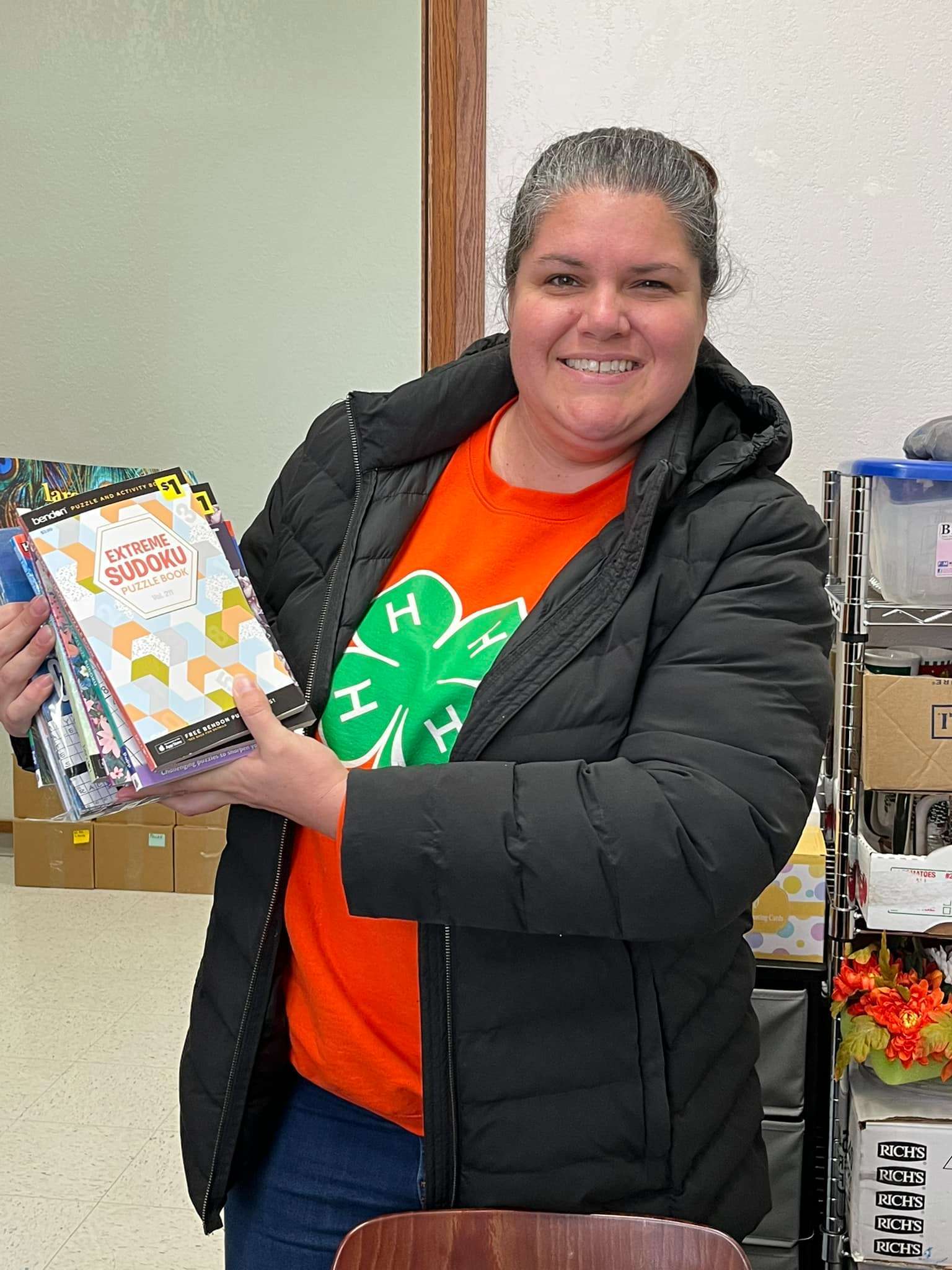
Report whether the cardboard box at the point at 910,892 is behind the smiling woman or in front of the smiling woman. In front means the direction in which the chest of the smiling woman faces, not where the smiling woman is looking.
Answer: behind

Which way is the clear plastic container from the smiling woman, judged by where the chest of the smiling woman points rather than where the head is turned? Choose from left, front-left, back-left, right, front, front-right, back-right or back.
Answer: back

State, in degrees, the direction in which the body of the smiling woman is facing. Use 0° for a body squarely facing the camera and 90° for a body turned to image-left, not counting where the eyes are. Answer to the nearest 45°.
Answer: approximately 45°

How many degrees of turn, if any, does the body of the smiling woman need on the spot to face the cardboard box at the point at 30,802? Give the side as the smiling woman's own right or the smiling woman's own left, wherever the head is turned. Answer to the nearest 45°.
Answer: approximately 90° to the smiling woman's own right

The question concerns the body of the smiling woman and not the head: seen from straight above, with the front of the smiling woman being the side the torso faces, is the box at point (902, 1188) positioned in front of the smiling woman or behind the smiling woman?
behind

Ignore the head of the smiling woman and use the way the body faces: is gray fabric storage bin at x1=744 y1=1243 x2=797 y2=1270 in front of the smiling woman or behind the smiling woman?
behind
